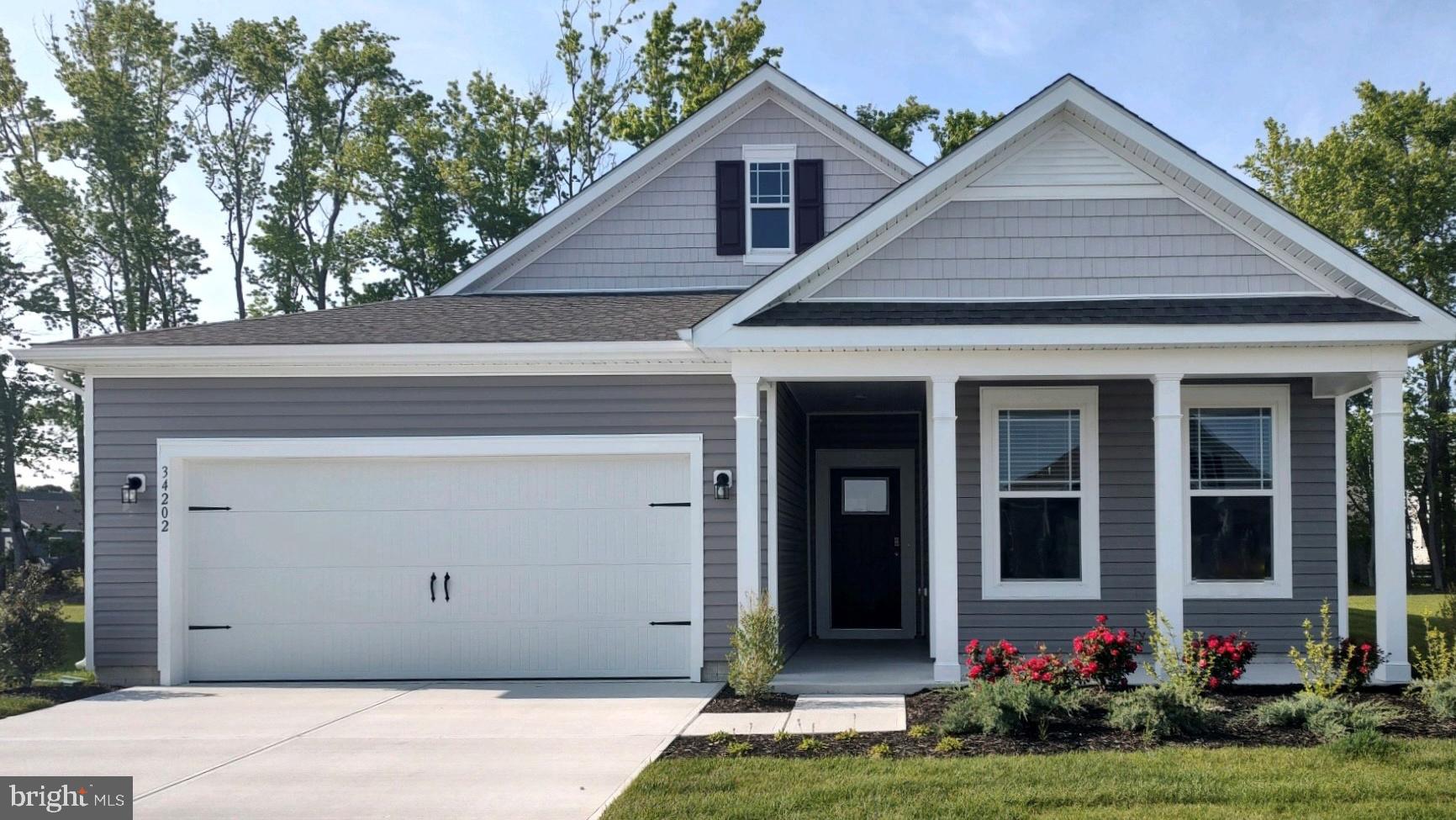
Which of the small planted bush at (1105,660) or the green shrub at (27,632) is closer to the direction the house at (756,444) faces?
the small planted bush

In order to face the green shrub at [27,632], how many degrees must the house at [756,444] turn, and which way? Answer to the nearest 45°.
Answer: approximately 90° to its right

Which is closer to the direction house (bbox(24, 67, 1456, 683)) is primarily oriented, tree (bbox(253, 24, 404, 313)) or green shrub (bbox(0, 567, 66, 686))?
the green shrub

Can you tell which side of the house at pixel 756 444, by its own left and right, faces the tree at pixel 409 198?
back

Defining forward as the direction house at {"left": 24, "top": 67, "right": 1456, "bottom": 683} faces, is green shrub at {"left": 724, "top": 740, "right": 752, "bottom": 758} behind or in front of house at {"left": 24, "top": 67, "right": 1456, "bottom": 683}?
in front

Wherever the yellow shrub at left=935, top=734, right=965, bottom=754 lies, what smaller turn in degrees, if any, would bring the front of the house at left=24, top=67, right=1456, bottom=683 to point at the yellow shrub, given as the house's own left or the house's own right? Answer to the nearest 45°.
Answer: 0° — it already faces it

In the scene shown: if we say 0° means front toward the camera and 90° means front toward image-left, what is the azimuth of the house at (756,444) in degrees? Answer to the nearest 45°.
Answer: approximately 0°

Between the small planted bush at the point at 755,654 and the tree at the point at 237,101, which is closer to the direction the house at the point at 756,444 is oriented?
the small planted bush

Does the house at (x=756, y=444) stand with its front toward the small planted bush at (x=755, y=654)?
yes
